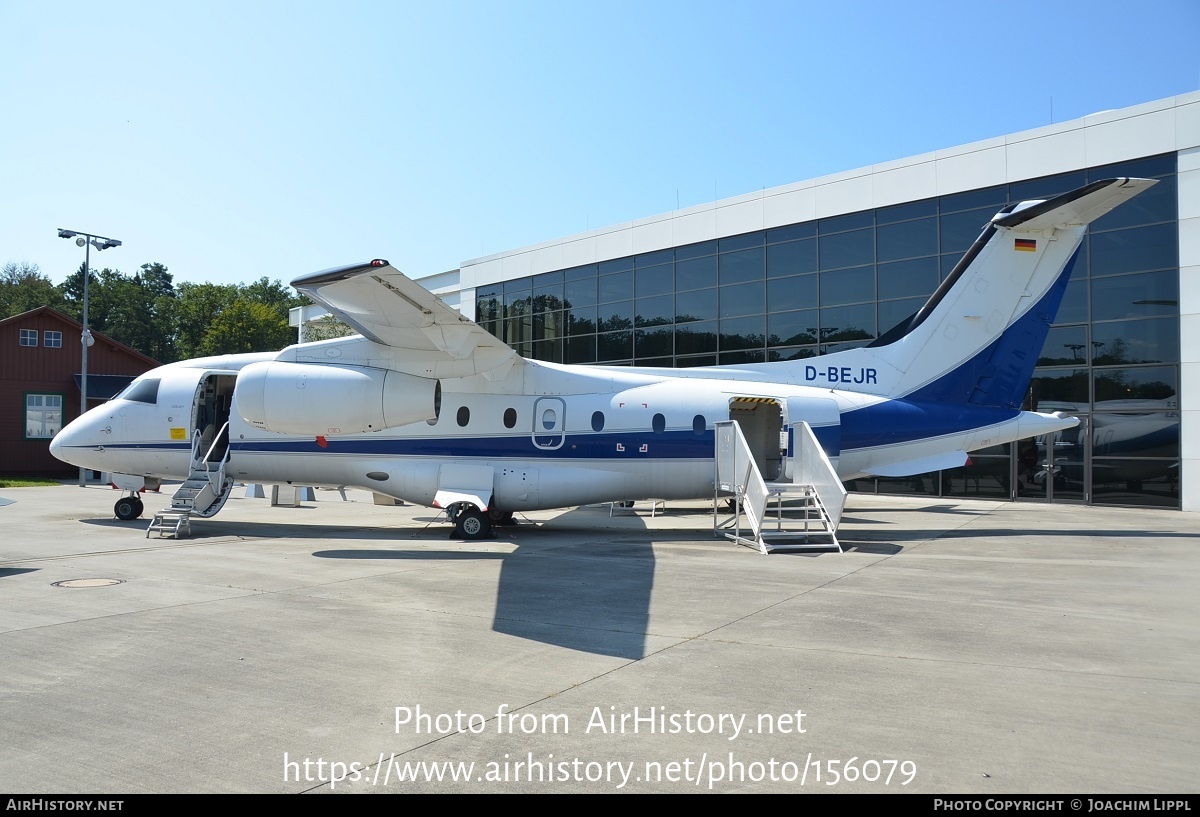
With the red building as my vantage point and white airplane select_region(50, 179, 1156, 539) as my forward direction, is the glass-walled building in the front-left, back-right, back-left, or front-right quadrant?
front-left

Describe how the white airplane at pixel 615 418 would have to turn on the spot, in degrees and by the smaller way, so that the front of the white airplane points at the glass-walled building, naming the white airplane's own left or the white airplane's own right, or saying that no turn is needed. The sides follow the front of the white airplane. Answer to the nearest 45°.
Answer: approximately 135° to the white airplane's own right

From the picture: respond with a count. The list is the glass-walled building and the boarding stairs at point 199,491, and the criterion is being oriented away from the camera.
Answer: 0

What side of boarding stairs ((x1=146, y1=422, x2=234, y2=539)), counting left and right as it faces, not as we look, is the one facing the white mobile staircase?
left

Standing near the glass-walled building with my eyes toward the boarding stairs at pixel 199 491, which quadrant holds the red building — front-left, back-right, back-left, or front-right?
front-right

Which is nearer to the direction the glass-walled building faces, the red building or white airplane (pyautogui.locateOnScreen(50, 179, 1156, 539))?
the white airplane

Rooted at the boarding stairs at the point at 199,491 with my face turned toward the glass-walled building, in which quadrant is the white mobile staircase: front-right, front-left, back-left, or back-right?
front-right

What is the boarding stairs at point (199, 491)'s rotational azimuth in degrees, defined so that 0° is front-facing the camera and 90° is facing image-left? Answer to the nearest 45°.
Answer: approximately 45°

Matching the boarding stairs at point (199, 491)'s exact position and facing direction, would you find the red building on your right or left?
on your right

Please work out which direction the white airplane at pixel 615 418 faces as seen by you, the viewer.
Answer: facing to the left of the viewer

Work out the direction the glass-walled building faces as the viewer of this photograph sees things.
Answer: facing the viewer and to the left of the viewer

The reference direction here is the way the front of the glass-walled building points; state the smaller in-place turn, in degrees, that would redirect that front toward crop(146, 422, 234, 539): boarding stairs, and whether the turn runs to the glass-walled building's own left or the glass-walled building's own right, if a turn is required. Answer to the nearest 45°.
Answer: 0° — it already faces it

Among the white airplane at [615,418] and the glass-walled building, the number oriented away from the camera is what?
0
